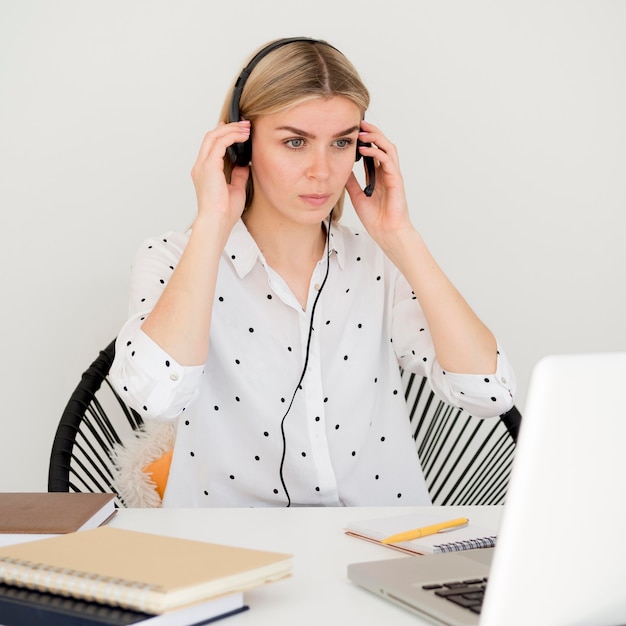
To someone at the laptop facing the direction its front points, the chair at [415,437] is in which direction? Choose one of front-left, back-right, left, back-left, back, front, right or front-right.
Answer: front-right

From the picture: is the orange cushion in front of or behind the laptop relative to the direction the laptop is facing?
in front

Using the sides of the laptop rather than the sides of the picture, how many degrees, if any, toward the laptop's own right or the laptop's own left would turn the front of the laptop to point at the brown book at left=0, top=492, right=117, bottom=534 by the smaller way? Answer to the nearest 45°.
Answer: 0° — it already faces it

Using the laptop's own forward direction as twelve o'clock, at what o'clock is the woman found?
The woman is roughly at 1 o'clock from the laptop.

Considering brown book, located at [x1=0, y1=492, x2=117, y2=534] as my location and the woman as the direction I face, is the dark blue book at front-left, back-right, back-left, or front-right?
back-right

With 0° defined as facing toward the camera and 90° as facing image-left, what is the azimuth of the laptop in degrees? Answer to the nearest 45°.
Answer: approximately 135°
